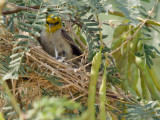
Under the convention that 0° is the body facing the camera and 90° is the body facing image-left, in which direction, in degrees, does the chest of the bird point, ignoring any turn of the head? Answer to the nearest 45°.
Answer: approximately 45°
